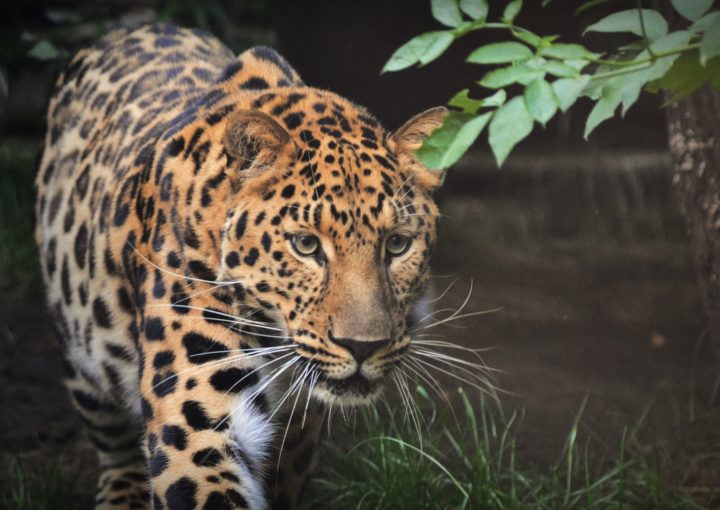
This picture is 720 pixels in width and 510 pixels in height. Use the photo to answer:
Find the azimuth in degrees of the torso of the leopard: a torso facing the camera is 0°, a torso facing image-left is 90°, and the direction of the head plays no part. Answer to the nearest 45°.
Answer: approximately 315°

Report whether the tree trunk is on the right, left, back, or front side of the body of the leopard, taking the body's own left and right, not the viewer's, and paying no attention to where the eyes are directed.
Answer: left
